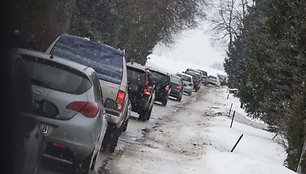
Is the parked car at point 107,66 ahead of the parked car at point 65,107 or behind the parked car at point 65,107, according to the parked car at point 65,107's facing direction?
ahead

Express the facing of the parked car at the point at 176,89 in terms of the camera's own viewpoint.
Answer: facing away from the viewer

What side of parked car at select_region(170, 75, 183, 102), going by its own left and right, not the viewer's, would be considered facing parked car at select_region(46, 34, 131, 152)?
back

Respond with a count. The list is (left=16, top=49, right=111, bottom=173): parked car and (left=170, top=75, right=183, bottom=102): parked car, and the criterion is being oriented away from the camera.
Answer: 2

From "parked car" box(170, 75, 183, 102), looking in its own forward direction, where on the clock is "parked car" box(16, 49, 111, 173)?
"parked car" box(16, 49, 111, 173) is roughly at 6 o'clock from "parked car" box(170, 75, 183, 102).

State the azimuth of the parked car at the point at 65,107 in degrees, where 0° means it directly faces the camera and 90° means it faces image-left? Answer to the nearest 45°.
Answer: approximately 180°

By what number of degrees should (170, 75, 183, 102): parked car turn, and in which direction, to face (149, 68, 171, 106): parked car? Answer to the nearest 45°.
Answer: approximately 180°

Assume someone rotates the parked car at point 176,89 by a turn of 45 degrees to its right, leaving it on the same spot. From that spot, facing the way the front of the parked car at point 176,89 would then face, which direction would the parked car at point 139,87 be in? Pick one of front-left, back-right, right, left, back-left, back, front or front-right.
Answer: back-right
